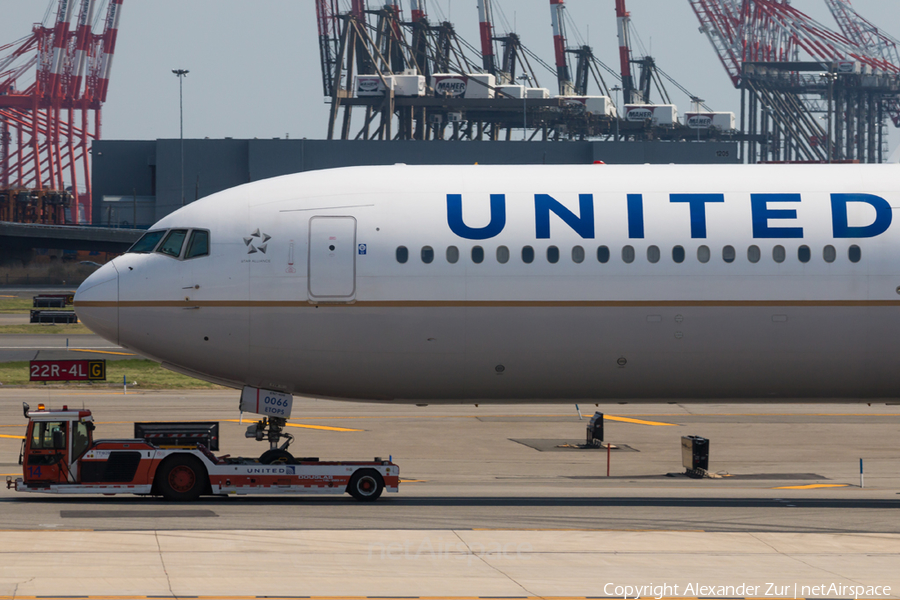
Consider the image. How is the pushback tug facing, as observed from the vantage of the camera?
facing to the left of the viewer
